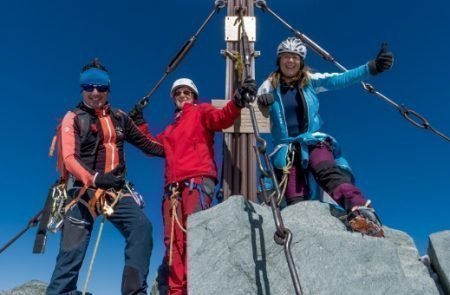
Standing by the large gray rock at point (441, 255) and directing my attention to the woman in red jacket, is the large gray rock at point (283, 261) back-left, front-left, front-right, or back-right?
front-left

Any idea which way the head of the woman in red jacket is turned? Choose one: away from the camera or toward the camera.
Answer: toward the camera

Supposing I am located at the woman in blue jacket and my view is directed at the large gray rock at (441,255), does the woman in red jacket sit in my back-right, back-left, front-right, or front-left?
back-right

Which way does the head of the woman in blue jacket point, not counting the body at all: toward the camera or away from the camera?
toward the camera

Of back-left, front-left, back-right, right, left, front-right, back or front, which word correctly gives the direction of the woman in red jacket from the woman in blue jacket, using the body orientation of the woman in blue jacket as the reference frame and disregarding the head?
right

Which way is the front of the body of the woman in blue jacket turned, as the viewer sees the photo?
toward the camera
